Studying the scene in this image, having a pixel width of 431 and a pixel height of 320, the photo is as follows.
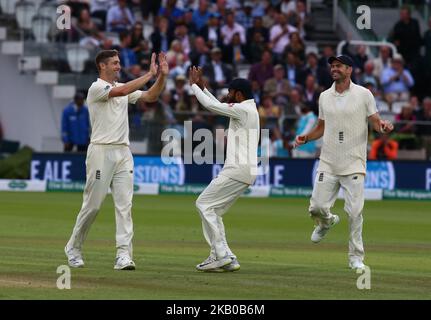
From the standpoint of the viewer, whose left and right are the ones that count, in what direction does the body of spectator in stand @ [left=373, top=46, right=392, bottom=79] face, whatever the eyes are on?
facing the viewer and to the left of the viewer

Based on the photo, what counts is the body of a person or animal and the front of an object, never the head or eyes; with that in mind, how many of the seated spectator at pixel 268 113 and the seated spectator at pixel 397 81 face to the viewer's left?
0

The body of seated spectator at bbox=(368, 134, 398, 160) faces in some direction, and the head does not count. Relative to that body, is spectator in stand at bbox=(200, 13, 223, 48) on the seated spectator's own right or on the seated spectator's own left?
on the seated spectator's own right

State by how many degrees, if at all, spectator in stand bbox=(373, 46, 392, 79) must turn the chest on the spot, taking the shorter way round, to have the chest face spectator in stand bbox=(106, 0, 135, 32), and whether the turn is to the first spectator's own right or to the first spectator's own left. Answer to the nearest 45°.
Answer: approximately 45° to the first spectator's own right

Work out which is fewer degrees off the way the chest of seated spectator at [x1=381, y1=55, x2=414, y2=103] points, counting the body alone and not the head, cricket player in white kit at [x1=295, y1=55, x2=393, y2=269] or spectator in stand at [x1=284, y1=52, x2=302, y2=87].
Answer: the cricket player in white kit

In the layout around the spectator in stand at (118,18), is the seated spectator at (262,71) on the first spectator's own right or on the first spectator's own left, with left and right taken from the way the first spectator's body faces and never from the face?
on the first spectator's own left

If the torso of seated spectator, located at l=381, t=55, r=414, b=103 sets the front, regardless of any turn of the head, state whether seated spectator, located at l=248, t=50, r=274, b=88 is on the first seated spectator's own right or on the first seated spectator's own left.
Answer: on the first seated spectator's own right

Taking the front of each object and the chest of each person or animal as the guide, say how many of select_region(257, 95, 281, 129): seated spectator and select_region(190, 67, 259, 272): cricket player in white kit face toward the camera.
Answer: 1

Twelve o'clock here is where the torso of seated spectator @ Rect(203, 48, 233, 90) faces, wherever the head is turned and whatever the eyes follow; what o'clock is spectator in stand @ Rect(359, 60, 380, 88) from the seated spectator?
The spectator in stand is roughly at 9 o'clock from the seated spectator.

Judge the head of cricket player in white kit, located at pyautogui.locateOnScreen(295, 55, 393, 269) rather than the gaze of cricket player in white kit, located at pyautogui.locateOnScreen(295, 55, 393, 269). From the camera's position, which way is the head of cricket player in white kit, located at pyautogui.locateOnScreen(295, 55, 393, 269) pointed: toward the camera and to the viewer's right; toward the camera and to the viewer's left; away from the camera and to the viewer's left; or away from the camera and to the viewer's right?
toward the camera and to the viewer's left

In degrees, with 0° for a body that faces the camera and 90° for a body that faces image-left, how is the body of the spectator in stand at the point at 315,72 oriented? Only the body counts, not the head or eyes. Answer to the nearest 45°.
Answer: approximately 45°

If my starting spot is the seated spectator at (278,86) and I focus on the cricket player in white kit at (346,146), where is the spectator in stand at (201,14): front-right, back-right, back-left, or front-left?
back-right
